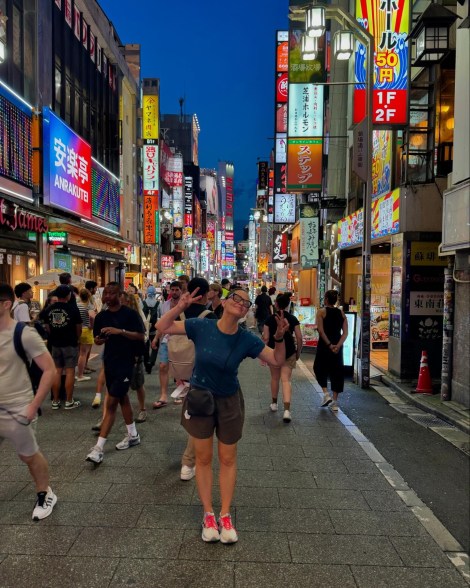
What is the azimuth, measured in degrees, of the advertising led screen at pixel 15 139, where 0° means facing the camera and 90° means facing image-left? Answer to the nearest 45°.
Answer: approximately 315°

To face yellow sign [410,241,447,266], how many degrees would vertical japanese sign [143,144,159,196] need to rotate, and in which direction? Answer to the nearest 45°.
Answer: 0° — it already faces it

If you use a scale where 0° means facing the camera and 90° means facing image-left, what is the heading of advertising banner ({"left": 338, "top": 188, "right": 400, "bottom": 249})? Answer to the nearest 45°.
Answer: approximately 45°

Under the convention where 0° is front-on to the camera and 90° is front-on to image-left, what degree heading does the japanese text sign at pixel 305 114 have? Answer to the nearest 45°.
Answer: approximately 0°

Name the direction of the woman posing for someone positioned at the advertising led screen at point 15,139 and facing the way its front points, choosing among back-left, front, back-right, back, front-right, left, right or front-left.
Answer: front-right

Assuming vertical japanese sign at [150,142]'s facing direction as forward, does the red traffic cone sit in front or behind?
in front

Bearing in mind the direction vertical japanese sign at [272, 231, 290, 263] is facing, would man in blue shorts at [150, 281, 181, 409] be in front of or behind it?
in front

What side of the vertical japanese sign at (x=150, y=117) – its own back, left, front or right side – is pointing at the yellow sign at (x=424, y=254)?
front

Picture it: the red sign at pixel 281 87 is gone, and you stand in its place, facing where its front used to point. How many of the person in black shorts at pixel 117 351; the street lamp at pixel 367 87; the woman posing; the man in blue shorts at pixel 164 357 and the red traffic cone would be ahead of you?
5

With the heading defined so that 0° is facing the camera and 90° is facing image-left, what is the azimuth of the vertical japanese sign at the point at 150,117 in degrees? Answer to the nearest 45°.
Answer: approximately 0°

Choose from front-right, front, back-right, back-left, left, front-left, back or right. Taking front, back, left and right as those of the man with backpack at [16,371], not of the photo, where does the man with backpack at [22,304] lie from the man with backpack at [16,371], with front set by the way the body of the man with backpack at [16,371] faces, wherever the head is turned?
back-right
